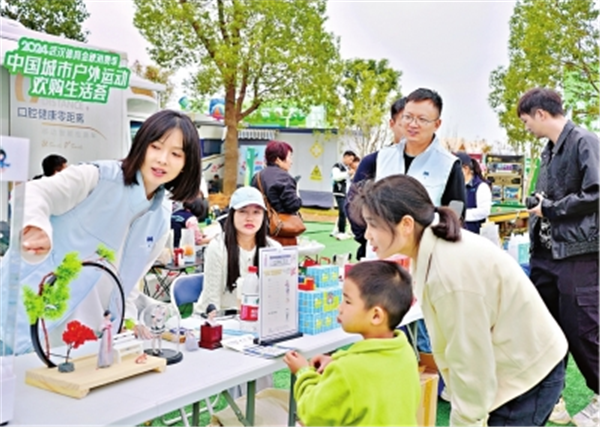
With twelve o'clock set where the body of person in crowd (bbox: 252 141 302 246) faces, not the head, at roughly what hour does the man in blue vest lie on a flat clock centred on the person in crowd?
The man in blue vest is roughly at 4 o'clock from the person in crowd.

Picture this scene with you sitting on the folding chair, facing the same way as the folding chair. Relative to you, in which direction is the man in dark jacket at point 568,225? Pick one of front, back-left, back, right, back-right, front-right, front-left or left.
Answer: front-left

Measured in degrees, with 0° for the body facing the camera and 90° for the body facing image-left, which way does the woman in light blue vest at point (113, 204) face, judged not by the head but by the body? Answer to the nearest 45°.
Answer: approximately 315°

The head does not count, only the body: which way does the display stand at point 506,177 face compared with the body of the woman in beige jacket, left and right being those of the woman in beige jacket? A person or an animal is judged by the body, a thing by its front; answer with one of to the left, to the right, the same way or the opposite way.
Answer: to the left

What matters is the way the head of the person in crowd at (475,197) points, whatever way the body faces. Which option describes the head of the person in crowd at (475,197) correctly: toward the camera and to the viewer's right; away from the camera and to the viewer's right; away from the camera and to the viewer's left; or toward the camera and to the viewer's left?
toward the camera and to the viewer's left

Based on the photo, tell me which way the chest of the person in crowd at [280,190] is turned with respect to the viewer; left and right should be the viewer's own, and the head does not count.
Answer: facing away from the viewer and to the right of the viewer

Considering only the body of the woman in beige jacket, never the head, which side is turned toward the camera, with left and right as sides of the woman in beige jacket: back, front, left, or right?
left

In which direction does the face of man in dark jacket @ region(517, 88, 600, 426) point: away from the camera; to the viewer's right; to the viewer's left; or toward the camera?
to the viewer's left

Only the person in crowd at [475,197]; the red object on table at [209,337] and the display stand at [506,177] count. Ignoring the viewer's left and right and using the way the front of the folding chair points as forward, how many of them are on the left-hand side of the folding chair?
2

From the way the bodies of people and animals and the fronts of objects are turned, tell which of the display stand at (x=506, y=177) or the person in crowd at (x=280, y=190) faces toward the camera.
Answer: the display stand

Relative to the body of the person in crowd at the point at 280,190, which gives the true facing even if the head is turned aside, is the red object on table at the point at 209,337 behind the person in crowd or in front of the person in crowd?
behind

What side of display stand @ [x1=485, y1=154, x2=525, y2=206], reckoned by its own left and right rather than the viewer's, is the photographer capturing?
front

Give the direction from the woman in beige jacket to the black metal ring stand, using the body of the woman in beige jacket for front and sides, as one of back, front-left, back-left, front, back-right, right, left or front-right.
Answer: front

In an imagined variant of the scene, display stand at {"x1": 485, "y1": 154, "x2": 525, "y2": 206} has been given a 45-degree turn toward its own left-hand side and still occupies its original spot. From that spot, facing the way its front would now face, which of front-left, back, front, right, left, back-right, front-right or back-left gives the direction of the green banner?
right

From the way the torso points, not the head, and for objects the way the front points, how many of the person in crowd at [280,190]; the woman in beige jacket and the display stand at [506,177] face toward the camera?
1

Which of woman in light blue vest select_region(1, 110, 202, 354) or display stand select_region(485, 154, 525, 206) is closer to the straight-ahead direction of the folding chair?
the woman in light blue vest

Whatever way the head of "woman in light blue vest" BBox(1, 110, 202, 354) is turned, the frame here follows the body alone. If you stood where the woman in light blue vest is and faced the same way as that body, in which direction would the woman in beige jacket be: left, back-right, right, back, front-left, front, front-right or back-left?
front
